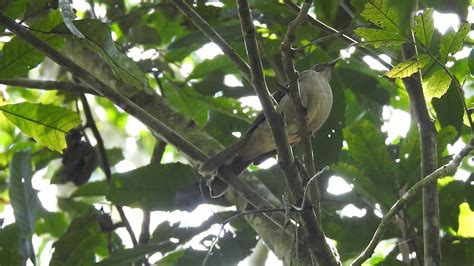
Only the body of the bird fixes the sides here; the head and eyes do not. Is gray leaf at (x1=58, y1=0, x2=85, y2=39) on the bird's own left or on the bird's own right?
on the bird's own right

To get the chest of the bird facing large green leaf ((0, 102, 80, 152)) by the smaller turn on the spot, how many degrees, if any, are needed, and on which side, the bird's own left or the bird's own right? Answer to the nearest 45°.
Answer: approximately 135° to the bird's own right

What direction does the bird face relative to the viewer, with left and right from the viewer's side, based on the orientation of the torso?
facing to the right of the viewer

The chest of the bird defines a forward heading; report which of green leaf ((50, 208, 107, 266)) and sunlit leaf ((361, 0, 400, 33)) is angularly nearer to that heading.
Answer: the sunlit leaf
